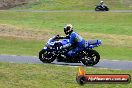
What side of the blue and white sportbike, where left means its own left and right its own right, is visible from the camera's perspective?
left
